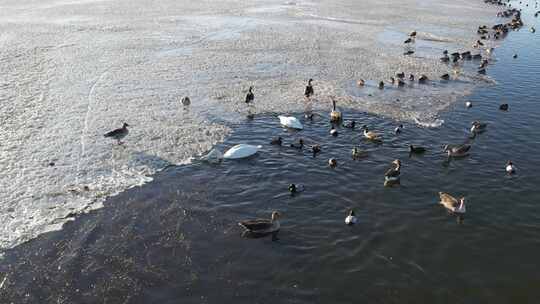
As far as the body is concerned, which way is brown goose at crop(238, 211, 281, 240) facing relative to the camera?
to the viewer's right

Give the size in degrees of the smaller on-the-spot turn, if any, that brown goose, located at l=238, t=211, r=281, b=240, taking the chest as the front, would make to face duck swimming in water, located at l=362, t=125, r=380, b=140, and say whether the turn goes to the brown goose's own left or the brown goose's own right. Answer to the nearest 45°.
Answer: approximately 45° to the brown goose's own left

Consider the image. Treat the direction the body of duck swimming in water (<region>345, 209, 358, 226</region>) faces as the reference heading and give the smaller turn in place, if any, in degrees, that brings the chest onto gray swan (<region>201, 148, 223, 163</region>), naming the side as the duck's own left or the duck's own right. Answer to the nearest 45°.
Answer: approximately 45° to the duck's own left

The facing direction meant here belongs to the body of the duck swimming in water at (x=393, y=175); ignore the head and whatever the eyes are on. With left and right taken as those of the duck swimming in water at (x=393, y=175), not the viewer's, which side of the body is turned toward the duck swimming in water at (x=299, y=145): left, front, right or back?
left

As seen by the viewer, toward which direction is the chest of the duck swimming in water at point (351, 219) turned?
away from the camera
